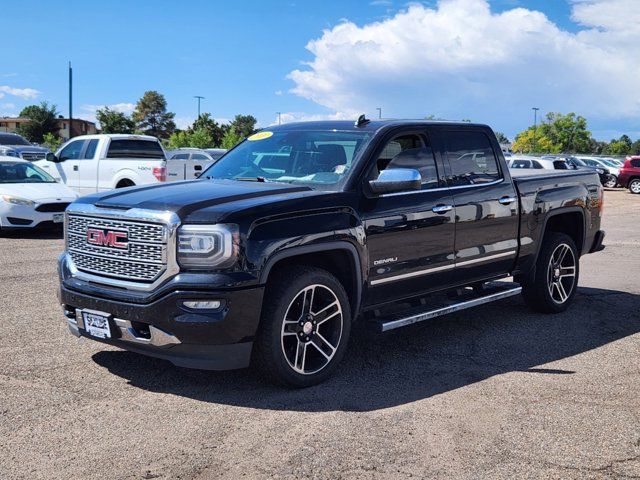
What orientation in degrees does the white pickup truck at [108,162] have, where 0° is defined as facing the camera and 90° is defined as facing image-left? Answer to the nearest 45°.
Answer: approximately 90°

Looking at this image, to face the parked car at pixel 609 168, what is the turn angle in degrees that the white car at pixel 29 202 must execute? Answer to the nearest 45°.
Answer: approximately 90° to its left

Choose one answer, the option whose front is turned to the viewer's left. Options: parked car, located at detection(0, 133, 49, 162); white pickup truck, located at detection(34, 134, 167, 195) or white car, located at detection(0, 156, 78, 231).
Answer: the white pickup truck

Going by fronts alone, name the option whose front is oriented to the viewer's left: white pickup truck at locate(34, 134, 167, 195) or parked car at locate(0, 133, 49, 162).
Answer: the white pickup truck

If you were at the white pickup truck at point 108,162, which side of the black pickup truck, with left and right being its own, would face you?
right

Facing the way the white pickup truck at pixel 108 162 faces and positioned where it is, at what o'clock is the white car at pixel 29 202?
The white car is roughly at 10 o'clock from the white pickup truck.

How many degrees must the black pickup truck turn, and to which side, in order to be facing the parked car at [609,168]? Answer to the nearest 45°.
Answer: approximately 180°

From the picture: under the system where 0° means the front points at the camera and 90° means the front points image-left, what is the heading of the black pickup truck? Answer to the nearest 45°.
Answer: approximately 45°

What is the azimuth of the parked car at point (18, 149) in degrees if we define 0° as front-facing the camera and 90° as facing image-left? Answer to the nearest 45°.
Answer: approximately 315°

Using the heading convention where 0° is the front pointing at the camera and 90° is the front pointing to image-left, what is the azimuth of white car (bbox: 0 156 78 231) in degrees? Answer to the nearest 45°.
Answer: approximately 315°
